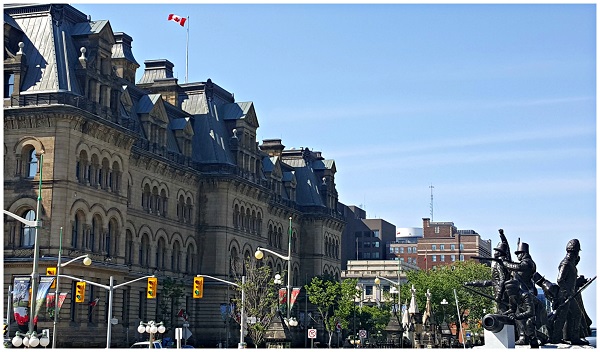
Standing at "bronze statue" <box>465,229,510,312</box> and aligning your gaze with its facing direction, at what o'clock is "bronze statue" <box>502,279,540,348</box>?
"bronze statue" <box>502,279,540,348</box> is roughly at 8 o'clock from "bronze statue" <box>465,229,510,312</box>.

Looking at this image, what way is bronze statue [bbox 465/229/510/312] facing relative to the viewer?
to the viewer's left

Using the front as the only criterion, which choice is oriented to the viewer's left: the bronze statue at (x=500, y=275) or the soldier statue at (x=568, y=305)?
the bronze statue

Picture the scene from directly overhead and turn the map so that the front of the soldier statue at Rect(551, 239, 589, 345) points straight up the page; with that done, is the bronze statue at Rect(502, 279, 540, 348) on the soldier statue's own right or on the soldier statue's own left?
on the soldier statue's own right

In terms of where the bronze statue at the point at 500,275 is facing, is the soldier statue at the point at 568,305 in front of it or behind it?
behind

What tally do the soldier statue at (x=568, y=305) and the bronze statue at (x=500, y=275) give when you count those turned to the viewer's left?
1
